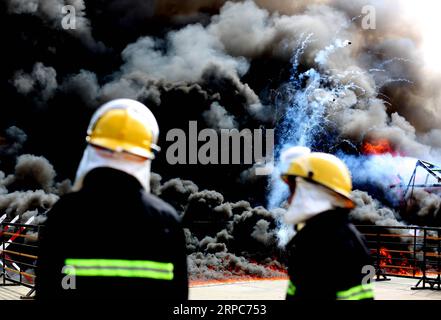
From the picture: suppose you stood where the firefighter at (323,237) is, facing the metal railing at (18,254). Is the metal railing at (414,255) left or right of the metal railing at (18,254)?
right

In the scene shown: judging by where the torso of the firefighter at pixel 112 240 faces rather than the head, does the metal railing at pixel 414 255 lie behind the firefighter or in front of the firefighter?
in front

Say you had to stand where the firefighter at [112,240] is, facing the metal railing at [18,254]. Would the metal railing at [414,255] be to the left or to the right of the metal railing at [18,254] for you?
right

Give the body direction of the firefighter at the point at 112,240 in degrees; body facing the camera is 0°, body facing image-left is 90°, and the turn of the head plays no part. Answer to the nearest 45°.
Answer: approximately 180°

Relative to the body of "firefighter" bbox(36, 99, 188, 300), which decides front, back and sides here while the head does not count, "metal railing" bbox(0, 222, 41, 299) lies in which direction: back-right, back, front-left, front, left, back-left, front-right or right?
front

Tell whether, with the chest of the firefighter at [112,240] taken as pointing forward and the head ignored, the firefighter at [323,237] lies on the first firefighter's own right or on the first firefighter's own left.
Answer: on the first firefighter's own right

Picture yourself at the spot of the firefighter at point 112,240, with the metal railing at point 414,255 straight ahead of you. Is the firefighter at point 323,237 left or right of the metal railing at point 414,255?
right

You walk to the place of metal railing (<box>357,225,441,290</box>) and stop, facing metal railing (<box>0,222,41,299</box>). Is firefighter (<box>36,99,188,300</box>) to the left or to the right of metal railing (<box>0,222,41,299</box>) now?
left

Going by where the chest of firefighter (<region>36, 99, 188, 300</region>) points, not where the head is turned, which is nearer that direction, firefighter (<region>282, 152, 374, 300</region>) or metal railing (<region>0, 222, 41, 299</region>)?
the metal railing
